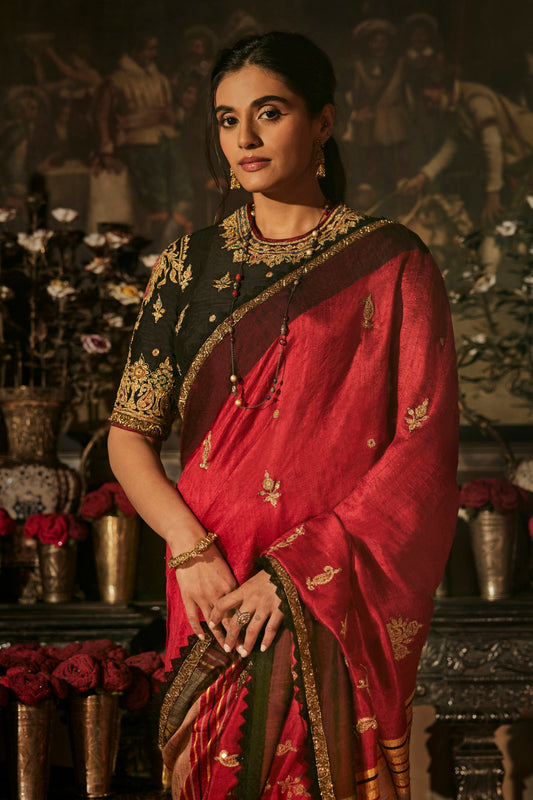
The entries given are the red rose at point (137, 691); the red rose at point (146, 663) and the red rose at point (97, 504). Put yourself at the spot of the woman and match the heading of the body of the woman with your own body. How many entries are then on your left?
0

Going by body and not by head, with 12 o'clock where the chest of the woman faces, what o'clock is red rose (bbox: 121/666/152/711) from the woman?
The red rose is roughly at 4 o'clock from the woman.

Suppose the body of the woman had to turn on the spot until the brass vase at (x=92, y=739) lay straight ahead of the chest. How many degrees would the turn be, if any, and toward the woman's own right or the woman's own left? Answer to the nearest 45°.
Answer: approximately 90° to the woman's own right

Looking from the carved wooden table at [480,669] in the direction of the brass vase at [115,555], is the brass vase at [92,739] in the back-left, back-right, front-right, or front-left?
front-left

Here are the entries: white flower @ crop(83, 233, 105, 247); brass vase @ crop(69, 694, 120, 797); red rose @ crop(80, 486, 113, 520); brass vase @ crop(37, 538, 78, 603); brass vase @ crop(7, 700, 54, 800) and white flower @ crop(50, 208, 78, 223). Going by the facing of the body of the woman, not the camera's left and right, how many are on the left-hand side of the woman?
0

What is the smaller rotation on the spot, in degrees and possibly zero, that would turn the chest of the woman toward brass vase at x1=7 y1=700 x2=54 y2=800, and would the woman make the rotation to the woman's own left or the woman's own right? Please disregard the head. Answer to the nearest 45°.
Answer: approximately 90° to the woman's own right

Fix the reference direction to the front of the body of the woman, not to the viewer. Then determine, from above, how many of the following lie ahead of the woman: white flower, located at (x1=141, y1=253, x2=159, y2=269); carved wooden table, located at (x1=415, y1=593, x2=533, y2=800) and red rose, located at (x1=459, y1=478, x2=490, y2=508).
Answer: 0

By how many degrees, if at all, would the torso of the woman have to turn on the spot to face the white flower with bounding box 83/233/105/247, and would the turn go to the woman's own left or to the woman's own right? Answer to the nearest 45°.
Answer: approximately 135° to the woman's own right

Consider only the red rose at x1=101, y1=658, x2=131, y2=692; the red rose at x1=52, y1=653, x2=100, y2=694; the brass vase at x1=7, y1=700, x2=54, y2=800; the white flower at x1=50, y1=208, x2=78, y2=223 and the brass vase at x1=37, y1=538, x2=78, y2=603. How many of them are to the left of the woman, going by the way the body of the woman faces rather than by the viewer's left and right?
0

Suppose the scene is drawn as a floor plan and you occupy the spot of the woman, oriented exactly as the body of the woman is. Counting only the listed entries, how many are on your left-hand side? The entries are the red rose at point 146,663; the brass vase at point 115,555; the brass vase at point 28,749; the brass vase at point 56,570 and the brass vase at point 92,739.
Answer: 0

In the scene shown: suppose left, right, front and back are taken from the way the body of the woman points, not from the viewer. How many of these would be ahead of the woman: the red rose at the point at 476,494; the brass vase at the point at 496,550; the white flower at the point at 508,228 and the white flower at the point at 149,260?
0

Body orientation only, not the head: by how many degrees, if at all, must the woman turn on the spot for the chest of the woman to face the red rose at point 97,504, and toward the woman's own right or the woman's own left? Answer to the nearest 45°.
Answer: approximately 135° to the woman's own right

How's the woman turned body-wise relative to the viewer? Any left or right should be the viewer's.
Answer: facing the viewer and to the left of the viewer

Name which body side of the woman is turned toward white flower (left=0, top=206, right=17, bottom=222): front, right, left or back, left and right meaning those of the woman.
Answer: right

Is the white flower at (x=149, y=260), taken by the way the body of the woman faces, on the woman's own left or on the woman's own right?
on the woman's own right

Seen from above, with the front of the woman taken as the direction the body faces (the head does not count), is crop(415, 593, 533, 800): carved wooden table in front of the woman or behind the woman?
behind

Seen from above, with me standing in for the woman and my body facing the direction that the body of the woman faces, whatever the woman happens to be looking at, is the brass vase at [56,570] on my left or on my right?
on my right

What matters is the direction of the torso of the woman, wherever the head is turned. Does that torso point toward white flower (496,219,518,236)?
no

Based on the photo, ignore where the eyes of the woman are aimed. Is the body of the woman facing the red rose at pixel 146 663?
no

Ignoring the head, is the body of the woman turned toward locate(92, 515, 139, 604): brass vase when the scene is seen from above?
no

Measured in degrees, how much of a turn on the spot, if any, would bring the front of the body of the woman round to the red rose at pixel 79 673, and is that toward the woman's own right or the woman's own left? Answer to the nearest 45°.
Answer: approximately 90° to the woman's own right
